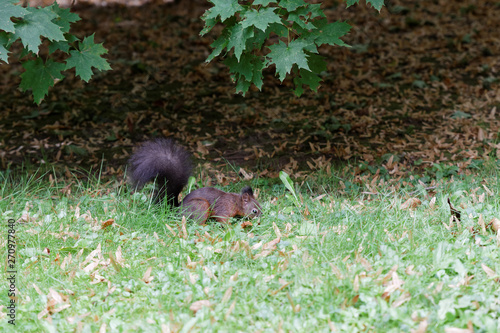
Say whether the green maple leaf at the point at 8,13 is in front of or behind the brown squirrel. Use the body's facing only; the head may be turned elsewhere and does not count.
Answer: behind

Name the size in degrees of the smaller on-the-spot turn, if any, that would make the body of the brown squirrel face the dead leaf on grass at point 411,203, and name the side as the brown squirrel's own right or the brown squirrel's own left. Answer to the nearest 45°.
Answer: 0° — it already faces it

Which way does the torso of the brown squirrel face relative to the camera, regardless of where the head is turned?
to the viewer's right

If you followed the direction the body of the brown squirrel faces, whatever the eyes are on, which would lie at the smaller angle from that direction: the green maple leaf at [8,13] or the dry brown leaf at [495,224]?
the dry brown leaf
